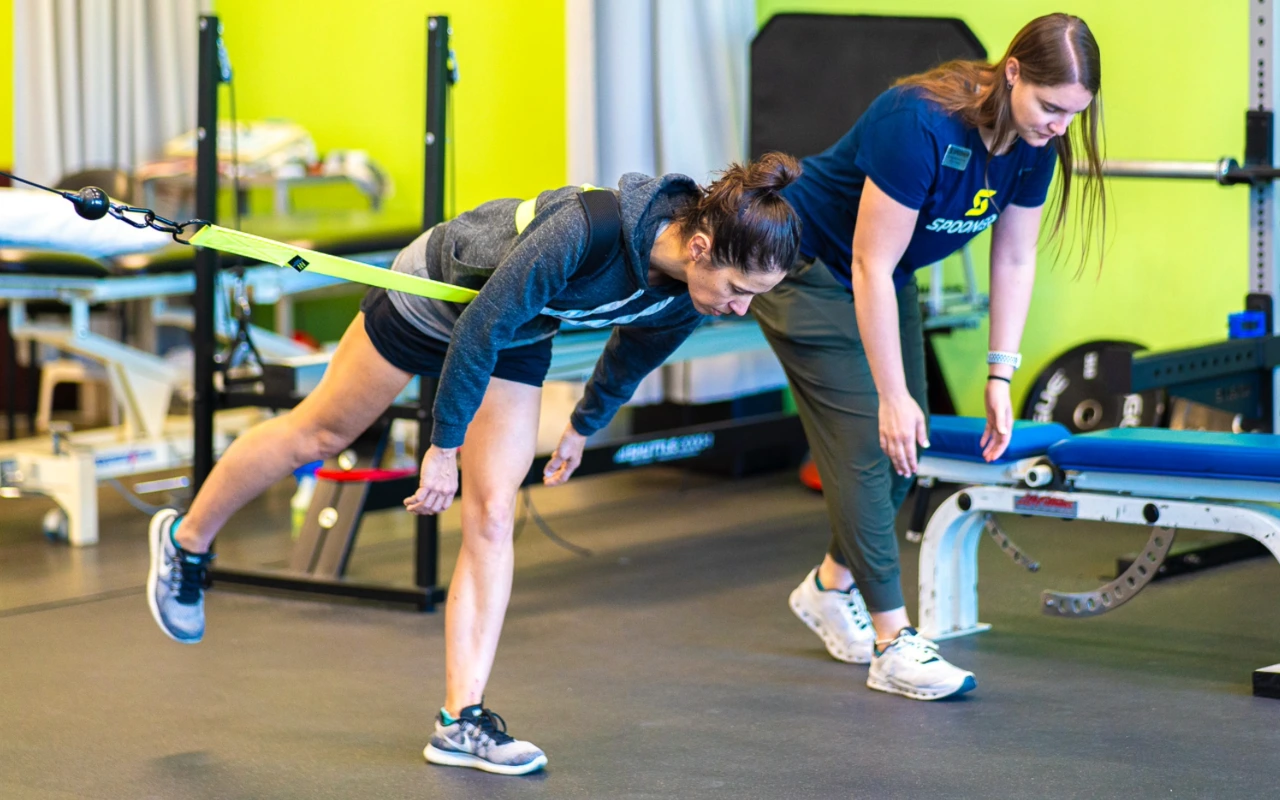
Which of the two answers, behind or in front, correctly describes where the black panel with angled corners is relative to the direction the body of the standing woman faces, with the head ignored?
behind

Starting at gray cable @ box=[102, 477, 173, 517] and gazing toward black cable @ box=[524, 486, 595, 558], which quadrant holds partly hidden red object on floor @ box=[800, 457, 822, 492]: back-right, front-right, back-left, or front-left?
front-left

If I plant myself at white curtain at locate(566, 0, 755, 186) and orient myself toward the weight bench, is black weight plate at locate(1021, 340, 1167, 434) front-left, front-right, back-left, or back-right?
front-left

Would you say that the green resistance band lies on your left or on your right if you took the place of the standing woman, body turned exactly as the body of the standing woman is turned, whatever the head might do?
on your right

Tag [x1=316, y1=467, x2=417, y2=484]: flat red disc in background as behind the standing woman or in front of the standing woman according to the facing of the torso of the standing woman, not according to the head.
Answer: behind
